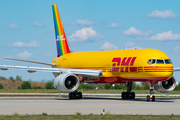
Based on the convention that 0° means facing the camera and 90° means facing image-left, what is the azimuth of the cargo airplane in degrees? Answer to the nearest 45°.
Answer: approximately 315°
